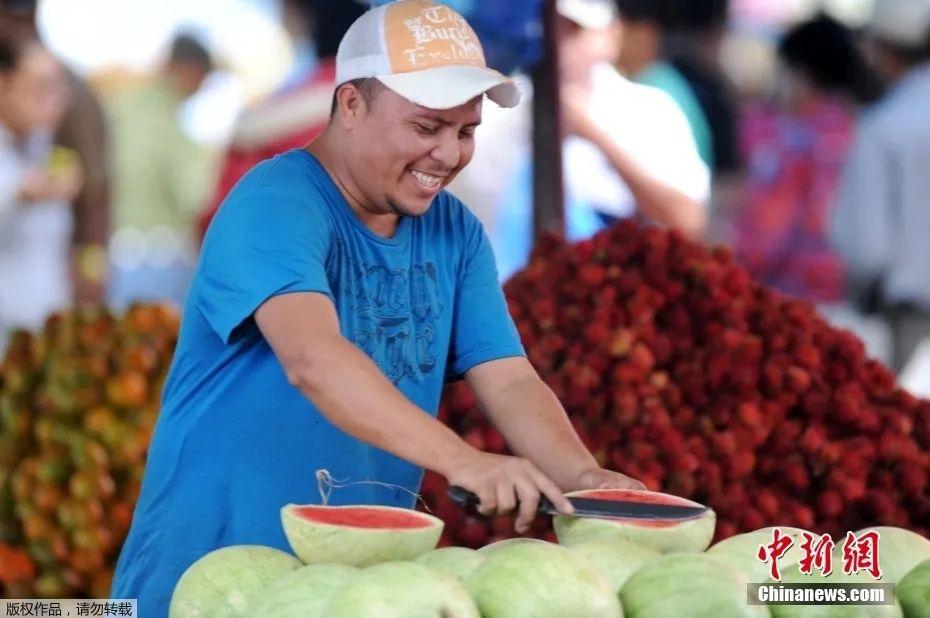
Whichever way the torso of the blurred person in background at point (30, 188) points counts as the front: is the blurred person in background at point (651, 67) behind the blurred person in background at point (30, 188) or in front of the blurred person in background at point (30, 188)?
in front

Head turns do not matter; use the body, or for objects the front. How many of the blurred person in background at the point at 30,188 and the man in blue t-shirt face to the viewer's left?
0

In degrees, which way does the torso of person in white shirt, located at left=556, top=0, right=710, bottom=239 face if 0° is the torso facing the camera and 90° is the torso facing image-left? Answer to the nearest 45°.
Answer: approximately 45°

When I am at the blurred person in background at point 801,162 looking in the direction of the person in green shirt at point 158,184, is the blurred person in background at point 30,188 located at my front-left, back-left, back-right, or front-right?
front-left

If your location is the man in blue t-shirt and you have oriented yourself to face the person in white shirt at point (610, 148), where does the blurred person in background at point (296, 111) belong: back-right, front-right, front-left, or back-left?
front-left

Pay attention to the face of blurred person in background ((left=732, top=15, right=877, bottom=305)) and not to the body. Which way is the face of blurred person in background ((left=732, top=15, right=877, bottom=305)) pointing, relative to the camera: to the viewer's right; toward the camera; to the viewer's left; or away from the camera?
away from the camera

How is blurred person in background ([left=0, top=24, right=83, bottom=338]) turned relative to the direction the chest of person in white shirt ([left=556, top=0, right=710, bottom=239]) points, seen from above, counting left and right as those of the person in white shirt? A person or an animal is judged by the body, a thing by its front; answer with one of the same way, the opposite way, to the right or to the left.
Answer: to the left

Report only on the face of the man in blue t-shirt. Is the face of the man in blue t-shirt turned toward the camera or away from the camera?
toward the camera

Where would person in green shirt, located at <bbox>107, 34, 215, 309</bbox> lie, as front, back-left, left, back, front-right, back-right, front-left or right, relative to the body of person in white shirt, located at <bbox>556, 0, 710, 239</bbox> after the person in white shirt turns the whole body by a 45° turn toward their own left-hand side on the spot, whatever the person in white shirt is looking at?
back-right

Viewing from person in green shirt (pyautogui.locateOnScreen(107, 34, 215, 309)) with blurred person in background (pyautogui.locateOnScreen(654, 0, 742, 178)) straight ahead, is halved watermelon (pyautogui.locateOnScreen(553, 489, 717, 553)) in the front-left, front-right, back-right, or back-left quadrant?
front-right

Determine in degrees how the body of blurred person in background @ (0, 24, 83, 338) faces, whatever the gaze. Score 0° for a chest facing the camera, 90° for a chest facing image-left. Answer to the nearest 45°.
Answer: approximately 315°
